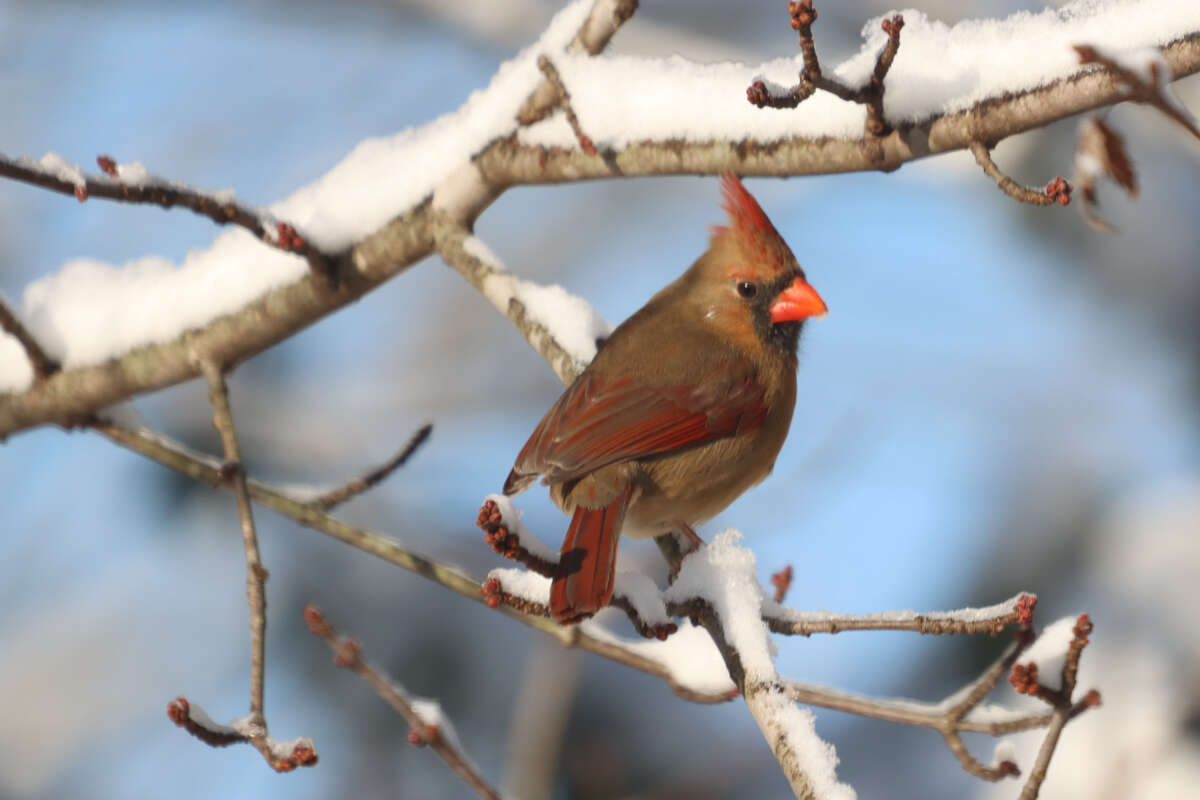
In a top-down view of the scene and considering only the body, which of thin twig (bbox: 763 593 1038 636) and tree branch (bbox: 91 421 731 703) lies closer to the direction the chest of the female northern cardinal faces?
the thin twig

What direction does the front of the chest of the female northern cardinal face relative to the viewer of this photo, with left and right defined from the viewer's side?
facing to the right of the viewer

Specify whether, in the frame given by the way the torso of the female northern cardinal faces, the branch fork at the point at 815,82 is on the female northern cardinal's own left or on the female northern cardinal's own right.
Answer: on the female northern cardinal's own right
